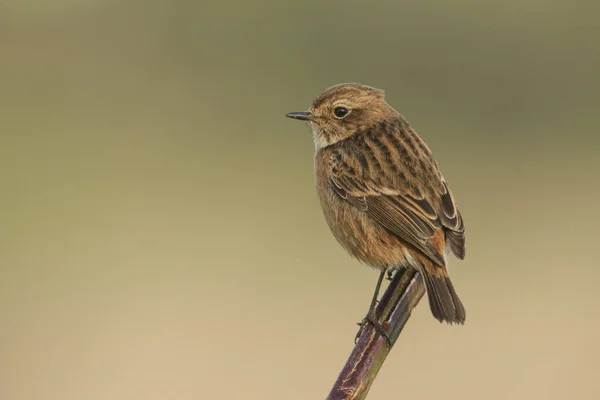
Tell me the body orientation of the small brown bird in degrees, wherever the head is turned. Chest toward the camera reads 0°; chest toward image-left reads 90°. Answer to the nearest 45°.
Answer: approximately 90°
